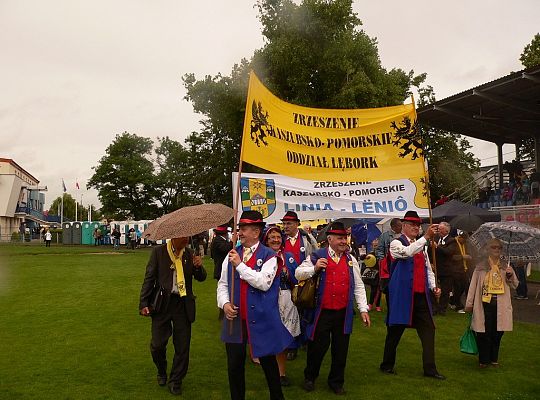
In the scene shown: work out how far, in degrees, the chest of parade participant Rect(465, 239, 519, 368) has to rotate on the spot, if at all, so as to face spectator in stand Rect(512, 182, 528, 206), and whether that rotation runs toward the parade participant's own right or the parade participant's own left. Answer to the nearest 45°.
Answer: approximately 180°

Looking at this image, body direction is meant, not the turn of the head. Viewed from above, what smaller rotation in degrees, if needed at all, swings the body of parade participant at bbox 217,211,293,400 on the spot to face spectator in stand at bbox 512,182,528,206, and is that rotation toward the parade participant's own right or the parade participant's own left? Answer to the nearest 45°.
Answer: approximately 180°

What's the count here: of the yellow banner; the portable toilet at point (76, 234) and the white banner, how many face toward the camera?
3

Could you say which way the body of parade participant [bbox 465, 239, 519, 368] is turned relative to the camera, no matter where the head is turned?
toward the camera

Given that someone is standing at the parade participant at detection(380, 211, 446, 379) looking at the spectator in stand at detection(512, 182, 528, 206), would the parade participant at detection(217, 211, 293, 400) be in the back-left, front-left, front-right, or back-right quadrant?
back-left

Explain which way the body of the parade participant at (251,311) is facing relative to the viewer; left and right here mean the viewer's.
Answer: facing the viewer and to the left of the viewer

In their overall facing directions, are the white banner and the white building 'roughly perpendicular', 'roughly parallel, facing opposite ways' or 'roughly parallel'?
roughly perpendicular

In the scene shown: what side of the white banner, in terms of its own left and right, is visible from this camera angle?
front

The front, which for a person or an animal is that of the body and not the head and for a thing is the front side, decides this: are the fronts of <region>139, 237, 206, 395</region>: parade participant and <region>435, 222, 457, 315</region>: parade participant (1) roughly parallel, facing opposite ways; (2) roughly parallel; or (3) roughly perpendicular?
roughly perpendicular

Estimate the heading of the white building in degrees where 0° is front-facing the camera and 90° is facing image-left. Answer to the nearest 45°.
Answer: approximately 315°

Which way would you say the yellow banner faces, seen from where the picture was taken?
facing the viewer

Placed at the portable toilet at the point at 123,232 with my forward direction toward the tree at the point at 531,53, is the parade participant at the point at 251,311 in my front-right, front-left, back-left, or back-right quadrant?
front-right
